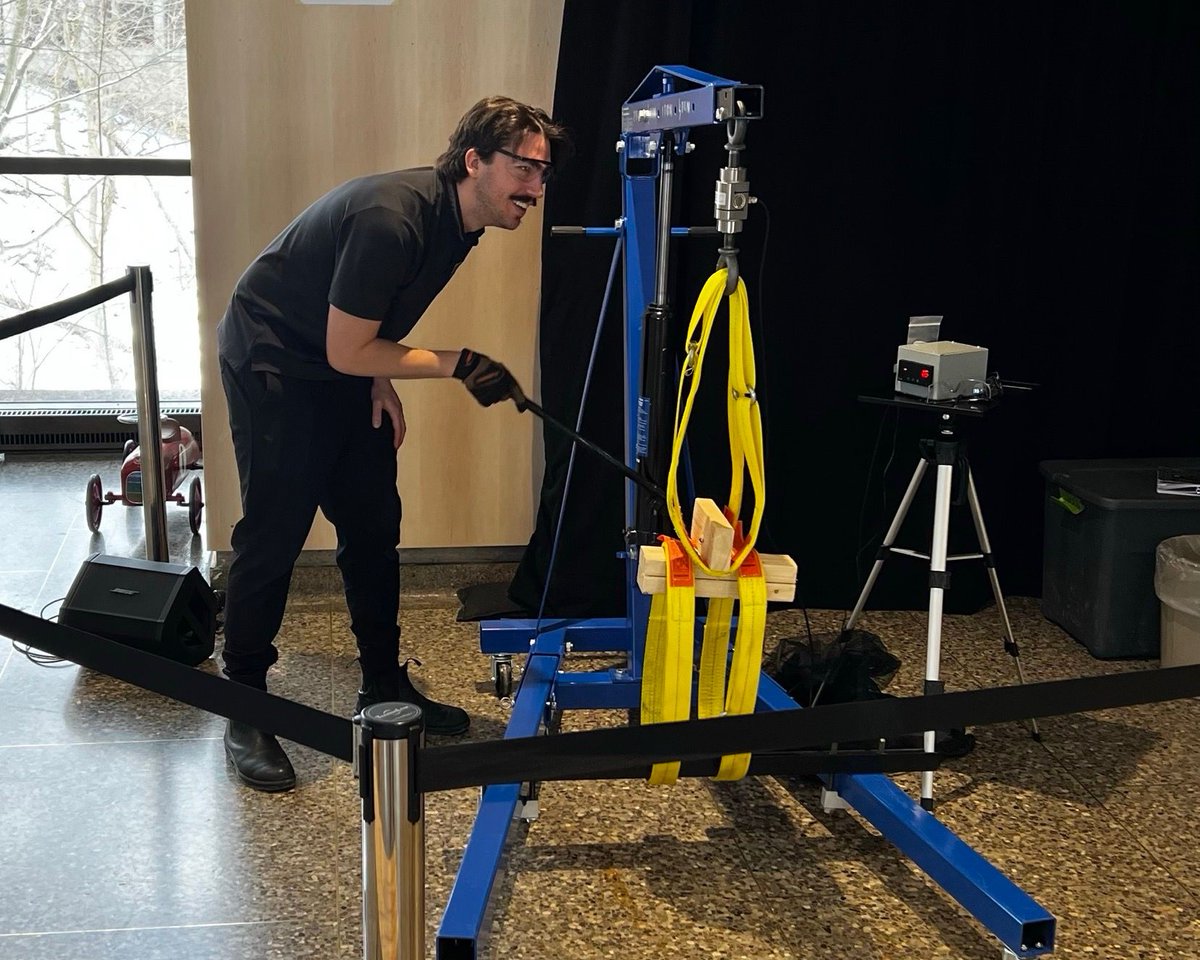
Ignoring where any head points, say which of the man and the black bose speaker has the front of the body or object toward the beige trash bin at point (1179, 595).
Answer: the man

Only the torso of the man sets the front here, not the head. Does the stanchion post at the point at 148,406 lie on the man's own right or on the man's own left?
on the man's own left

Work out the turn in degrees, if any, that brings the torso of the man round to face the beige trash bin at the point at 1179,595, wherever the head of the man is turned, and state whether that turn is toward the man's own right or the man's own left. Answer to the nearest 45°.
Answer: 0° — they already face it

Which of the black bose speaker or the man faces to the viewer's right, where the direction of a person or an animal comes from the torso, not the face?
the man

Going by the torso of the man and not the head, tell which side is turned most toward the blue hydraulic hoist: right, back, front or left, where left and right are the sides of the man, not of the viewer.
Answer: front

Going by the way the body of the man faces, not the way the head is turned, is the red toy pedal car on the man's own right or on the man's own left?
on the man's own left

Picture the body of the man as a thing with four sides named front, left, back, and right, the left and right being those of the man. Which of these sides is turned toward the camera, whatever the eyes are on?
right

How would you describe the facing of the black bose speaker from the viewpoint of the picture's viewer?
facing the viewer and to the left of the viewer

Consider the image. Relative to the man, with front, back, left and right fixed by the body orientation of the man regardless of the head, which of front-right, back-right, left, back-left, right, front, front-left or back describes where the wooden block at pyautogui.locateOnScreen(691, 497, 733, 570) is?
front-right

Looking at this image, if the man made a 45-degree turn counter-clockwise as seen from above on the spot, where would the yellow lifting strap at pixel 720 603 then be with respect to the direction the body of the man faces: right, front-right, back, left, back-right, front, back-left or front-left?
right

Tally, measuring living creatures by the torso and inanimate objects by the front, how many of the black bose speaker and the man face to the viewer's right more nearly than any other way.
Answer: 1

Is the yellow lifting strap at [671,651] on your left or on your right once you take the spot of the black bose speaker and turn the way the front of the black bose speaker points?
on your left

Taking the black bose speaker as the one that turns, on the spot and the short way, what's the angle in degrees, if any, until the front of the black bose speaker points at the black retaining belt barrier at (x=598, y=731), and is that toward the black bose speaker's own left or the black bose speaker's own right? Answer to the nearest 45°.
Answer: approximately 45° to the black bose speaker's own left

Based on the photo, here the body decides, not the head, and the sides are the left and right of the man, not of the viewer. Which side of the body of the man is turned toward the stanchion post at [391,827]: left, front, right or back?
right

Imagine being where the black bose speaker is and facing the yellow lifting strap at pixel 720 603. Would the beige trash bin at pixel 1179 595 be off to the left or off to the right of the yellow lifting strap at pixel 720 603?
left

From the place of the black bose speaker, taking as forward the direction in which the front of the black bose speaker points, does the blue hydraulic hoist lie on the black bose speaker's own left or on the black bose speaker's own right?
on the black bose speaker's own left

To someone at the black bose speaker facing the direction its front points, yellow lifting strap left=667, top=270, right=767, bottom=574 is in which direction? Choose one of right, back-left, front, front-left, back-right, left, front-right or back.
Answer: left
